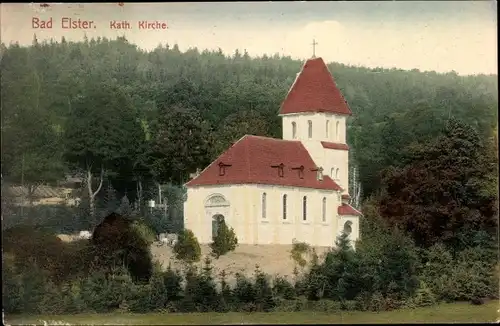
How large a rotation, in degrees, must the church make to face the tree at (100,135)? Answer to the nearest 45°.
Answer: approximately 45° to its right

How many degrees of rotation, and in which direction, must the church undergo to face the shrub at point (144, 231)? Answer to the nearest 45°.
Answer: approximately 45° to its right

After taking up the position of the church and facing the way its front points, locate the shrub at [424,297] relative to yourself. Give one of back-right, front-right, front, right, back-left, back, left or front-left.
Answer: back-left

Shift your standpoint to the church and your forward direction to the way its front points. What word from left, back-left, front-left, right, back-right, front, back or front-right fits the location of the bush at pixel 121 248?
front-right

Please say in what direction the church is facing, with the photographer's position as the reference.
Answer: facing the viewer and to the left of the viewer

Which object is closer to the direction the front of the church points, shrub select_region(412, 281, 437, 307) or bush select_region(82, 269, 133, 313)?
the bush

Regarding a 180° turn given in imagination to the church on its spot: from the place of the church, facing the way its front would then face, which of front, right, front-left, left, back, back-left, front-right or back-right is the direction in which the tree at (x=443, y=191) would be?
front-right

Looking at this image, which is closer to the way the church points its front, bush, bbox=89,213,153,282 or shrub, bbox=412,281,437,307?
the bush

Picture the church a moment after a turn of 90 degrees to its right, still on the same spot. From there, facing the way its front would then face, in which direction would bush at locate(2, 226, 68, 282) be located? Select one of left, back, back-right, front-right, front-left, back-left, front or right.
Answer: front-left
